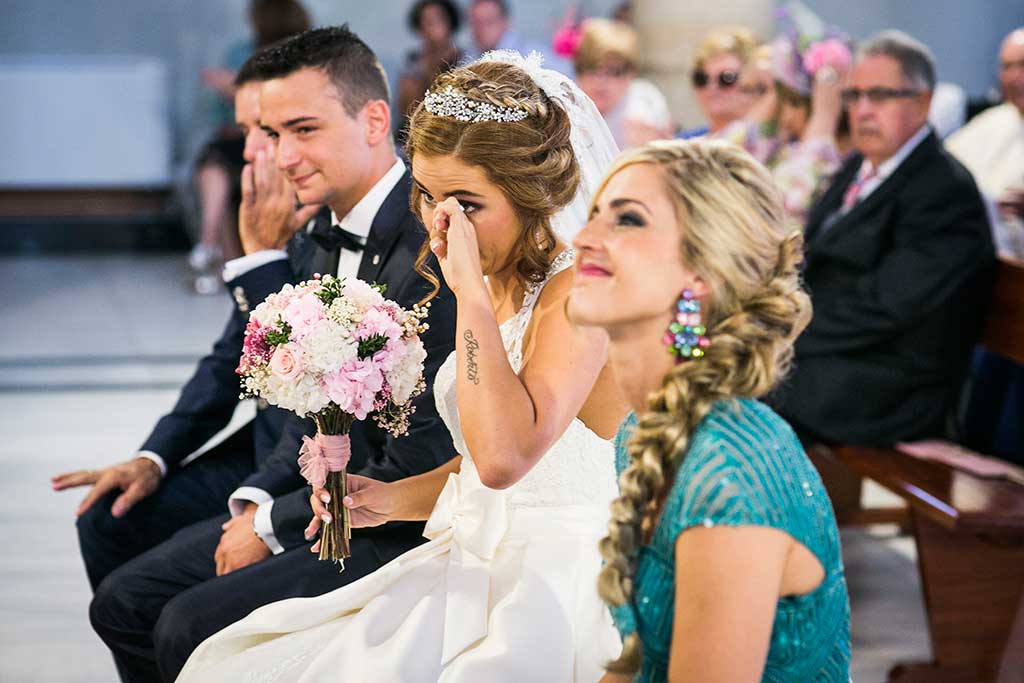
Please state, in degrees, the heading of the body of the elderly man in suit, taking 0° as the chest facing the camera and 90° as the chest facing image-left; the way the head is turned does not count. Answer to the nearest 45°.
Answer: approximately 45°

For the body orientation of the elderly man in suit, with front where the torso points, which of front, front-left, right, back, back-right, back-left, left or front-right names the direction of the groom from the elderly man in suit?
front

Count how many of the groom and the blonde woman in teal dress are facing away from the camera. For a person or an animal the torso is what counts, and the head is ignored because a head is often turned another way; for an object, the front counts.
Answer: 0

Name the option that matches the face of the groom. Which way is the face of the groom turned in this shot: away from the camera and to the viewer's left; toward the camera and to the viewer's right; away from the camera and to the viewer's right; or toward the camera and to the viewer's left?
toward the camera and to the viewer's left

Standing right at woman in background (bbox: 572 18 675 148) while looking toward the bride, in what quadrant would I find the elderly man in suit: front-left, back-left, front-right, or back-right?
front-left

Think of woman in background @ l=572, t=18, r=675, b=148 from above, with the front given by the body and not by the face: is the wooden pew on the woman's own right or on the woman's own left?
on the woman's own left

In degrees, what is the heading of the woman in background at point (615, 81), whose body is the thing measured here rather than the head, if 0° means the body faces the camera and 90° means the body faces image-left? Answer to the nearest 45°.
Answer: approximately 45°

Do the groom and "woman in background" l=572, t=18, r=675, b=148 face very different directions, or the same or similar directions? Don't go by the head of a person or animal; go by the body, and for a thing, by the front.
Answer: same or similar directions

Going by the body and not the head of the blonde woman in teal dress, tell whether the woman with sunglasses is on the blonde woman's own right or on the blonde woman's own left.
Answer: on the blonde woman's own right

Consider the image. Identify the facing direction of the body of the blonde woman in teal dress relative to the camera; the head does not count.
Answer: to the viewer's left

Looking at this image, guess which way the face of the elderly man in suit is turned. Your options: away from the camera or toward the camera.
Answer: toward the camera

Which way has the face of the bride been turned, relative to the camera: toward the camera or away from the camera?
toward the camera

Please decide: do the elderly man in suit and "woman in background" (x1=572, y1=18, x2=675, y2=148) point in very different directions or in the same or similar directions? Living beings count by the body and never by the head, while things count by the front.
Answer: same or similar directions

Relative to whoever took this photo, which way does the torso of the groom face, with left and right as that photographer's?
facing the viewer and to the left of the viewer
